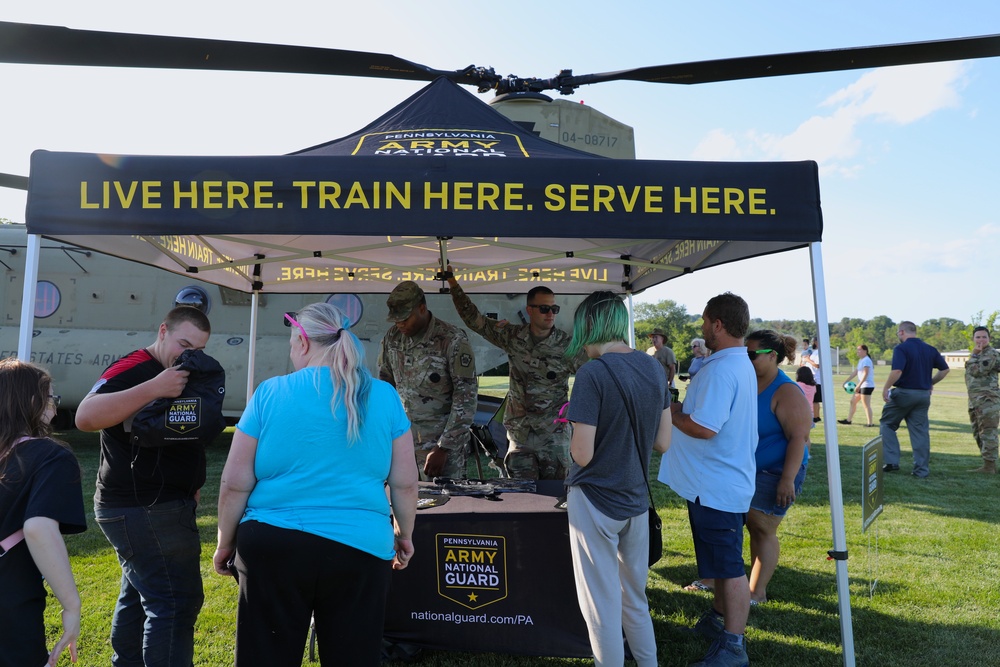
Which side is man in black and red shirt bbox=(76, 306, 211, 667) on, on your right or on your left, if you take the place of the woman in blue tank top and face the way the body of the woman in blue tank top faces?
on your left

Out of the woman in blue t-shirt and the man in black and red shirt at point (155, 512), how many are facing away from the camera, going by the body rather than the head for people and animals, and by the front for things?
1

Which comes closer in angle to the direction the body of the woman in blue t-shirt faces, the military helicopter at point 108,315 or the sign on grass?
the military helicopter

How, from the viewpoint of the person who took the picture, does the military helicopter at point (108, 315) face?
facing to the left of the viewer

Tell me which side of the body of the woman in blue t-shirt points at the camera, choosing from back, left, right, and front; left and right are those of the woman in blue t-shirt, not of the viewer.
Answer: back

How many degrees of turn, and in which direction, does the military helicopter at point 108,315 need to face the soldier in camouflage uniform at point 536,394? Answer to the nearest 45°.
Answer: approximately 135° to its left

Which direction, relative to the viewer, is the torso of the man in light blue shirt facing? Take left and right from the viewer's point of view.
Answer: facing to the left of the viewer

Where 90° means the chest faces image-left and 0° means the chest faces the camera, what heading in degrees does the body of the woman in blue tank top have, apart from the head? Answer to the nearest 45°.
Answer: approximately 90°

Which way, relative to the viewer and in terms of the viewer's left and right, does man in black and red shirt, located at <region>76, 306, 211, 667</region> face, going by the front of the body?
facing to the right of the viewer

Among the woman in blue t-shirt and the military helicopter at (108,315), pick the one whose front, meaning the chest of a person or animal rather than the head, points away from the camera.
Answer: the woman in blue t-shirt

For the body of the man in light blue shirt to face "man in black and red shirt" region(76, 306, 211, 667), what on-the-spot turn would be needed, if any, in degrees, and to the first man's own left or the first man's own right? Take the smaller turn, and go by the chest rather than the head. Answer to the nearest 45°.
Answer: approximately 45° to the first man's own left

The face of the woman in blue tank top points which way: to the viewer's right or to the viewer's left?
to the viewer's left

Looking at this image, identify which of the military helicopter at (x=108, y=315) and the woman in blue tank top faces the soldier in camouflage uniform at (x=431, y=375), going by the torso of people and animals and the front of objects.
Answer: the woman in blue tank top

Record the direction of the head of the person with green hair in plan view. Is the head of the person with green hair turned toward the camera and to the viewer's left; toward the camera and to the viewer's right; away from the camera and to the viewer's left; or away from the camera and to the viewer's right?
away from the camera and to the viewer's left
